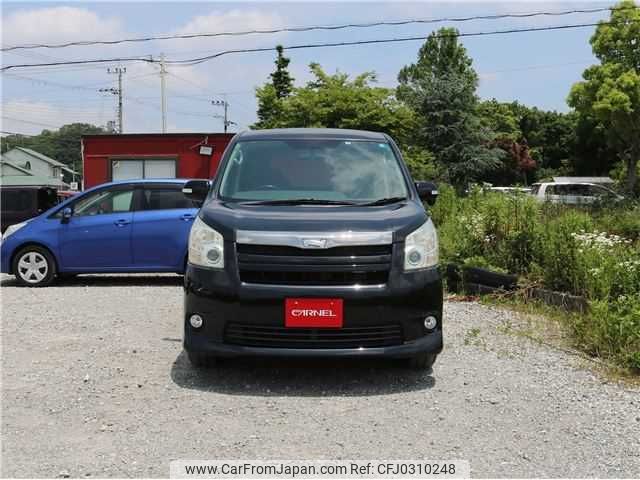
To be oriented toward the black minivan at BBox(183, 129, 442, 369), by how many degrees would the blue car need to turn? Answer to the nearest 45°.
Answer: approximately 90° to its left

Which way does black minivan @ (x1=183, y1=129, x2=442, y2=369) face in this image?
toward the camera

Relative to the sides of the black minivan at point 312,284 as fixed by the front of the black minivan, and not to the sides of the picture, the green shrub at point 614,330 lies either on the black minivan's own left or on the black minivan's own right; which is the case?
on the black minivan's own left

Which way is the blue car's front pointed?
to the viewer's left

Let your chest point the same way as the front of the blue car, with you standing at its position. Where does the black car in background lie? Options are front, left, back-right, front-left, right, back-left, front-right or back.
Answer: right

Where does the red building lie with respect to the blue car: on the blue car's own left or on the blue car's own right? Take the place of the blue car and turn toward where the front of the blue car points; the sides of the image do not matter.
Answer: on the blue car's own right

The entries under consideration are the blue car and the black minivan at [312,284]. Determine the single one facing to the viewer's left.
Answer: the blue car

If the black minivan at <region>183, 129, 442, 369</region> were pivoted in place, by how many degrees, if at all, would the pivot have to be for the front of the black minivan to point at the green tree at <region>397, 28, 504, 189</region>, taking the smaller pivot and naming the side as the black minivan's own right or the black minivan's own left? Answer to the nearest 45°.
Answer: approximately 180°

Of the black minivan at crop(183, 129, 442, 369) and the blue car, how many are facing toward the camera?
1

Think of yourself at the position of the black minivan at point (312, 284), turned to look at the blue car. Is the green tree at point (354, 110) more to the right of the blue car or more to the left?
right

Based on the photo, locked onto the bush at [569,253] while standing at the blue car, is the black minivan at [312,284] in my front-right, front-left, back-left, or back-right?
front-right

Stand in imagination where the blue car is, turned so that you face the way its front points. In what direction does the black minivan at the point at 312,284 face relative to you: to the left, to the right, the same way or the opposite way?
to the left

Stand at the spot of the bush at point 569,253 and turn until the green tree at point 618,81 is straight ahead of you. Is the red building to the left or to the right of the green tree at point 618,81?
left

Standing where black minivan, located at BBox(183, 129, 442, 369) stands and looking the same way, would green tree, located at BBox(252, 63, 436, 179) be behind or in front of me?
behind

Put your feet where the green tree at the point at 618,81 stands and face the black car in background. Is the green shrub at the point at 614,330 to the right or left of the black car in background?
left

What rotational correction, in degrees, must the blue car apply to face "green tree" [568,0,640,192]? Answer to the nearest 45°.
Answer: approximately 135° to its right
